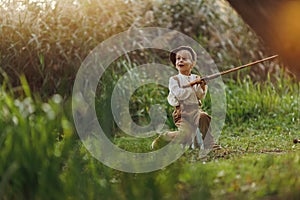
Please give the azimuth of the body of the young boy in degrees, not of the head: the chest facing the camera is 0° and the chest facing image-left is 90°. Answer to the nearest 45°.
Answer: approximately 315°
